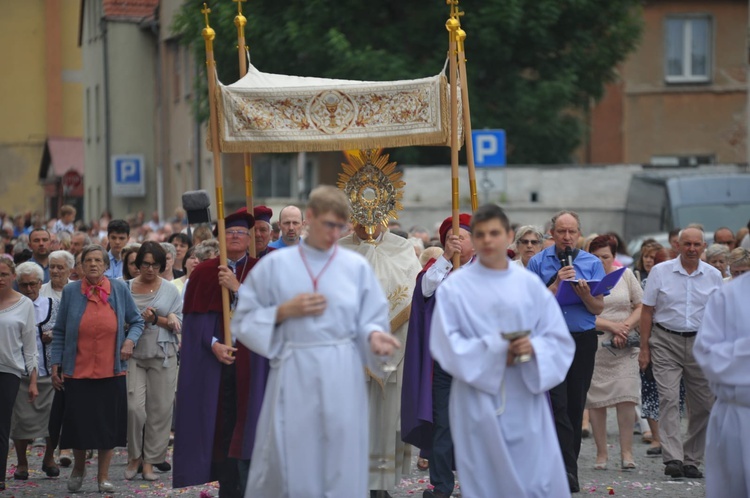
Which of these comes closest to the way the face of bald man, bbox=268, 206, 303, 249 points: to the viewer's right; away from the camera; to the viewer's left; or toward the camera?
toward the camera

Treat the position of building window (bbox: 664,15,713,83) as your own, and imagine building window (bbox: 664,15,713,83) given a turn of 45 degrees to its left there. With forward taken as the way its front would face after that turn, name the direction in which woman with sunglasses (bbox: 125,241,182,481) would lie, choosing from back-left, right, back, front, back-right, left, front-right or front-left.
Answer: front-right

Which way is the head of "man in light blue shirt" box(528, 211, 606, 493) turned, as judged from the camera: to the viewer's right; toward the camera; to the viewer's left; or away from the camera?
toward the camera

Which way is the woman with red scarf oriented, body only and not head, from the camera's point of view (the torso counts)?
toward the camera

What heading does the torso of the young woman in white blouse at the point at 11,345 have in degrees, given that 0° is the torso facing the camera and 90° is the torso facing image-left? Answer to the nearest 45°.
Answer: approximately 0°

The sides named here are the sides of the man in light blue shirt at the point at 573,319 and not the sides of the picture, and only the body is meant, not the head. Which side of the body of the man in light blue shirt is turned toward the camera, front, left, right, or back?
front

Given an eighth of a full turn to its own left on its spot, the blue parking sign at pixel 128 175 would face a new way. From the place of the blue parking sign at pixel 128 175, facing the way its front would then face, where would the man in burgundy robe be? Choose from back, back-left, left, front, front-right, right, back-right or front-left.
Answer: front-right

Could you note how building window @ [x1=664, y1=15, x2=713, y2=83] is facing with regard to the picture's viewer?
facing the viewer

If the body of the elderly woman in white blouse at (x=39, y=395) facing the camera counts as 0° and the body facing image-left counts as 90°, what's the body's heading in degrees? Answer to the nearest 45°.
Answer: approximately 0°

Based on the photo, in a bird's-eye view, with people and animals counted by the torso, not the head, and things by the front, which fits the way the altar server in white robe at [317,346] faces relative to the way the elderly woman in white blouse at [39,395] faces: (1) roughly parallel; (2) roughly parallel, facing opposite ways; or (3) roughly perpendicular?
roughly parallel

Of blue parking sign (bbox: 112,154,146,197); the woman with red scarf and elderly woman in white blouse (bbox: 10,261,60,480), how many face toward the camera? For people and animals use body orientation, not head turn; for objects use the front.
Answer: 3

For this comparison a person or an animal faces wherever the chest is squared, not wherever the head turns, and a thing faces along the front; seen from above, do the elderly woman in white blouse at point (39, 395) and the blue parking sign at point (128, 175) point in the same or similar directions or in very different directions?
same or similar directions

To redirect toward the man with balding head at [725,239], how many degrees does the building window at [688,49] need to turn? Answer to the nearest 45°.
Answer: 0° — it already faces them
